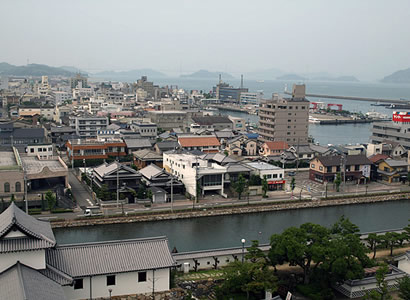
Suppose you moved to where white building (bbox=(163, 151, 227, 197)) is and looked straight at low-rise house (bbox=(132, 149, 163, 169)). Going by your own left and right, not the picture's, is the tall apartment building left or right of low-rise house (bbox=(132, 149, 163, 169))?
right

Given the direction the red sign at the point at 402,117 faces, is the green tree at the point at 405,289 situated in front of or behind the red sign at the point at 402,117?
in front

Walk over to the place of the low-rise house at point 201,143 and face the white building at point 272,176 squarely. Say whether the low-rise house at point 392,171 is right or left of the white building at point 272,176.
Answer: left

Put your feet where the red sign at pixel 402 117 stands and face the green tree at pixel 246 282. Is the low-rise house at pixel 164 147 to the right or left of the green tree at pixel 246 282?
right

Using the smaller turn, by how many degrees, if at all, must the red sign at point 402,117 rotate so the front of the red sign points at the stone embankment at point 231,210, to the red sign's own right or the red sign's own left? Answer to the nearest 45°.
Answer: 0° — it already faces it

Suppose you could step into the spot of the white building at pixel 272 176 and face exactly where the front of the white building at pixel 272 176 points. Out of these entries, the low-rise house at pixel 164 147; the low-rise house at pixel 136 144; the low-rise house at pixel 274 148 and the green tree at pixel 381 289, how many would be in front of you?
1

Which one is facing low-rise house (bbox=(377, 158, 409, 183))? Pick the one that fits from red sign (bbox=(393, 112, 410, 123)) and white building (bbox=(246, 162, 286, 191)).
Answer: the red sign

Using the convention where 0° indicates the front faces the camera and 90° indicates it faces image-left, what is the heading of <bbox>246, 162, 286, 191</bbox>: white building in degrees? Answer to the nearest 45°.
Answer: approximately 0°

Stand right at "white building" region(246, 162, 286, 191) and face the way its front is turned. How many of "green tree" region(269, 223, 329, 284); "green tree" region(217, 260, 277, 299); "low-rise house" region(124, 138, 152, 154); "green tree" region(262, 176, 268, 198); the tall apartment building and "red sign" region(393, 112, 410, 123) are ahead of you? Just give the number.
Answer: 3

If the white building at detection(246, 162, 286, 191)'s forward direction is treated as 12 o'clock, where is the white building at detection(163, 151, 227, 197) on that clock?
the white building at detection(163, 151, 227, 197) is roughly at 2 o'clock from the white building at detection(246, 162, 286, 191).

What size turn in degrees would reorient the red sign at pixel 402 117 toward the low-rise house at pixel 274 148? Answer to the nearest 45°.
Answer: approximately 45° to its right

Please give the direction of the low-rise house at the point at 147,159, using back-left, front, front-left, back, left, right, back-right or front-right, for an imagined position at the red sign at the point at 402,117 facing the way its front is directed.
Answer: front-right

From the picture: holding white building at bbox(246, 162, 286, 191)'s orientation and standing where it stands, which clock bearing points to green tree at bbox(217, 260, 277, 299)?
The green tree is roughly at 12 o'clock from the white building.

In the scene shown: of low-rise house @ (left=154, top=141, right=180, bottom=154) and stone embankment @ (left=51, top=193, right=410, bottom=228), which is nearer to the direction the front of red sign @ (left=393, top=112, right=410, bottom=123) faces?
the stone embankment

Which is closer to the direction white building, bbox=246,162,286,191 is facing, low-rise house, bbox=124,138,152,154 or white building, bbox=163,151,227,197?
the white building

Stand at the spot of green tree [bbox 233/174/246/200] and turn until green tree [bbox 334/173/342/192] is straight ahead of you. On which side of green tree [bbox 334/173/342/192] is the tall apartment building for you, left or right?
left

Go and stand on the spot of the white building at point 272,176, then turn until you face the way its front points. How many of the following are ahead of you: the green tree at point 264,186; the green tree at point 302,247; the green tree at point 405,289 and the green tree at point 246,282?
4

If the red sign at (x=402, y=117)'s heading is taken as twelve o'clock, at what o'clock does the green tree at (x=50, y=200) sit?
The green tree is roughly at 1 o'clock from the red sign.
